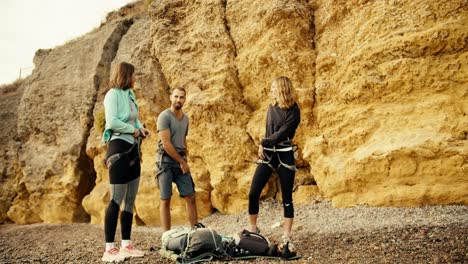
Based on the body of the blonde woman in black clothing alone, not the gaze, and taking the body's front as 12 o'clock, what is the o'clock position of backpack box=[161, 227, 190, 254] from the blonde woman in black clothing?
The backpack is roughly at 1 o'clock from the blonde woman in black clothing.

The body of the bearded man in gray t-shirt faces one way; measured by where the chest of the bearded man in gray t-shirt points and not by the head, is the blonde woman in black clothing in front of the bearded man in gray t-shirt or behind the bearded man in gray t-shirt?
in front

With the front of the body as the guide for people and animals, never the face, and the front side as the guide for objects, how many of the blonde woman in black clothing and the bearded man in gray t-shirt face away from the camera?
0

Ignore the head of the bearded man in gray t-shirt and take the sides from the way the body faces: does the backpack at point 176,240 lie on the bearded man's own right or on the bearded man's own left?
on the bearded man's own right

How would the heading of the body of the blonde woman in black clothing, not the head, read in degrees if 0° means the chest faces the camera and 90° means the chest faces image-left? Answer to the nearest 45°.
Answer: approximately 45°

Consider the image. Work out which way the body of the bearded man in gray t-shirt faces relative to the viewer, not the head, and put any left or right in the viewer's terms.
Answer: facing the viewer and to the right of the viewer

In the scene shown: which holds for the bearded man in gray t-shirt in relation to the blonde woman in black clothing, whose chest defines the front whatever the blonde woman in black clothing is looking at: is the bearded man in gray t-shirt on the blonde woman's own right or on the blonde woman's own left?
on the blonde woman's own right

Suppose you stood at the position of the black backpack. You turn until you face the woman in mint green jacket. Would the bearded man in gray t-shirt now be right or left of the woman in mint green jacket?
right

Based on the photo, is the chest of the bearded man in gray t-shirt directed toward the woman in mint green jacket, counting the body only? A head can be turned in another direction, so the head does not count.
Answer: no

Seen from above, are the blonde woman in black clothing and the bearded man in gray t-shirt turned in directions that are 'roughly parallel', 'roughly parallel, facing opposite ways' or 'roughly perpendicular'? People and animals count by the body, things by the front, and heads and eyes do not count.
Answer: roughly perpendicular

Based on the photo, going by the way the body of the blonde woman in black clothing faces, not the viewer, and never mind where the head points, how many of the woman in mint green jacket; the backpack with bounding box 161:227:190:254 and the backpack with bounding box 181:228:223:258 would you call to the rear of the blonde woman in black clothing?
0

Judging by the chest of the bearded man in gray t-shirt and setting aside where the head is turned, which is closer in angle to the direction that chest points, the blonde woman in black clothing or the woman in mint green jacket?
the blonde woman in black clothing
